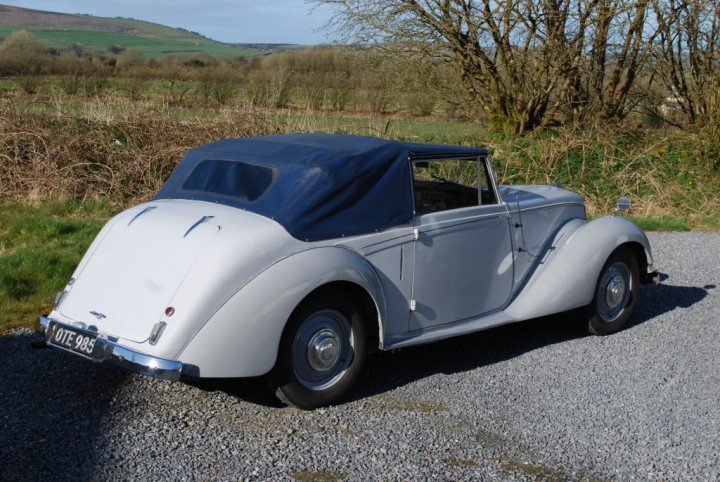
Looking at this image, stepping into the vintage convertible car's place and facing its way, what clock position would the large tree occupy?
The large tree is roughly at 11 o'clock from the vintage convertible car.

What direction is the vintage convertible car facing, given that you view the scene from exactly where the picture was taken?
facing away from the viewer and to the right of the viewer
